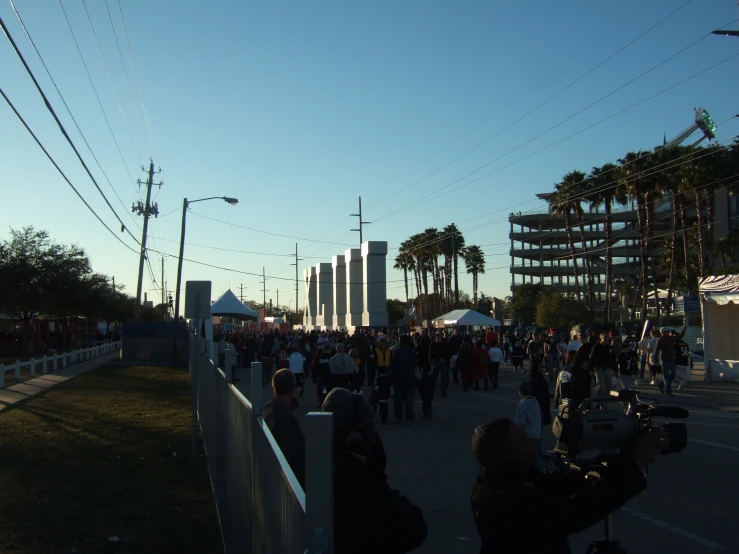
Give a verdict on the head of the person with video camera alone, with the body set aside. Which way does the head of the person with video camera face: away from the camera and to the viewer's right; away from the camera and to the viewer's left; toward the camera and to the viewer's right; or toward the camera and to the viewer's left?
away from the camera and to the viewer's right

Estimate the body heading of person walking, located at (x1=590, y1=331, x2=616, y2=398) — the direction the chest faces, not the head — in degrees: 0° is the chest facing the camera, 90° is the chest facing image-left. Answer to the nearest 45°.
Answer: approximately 0°

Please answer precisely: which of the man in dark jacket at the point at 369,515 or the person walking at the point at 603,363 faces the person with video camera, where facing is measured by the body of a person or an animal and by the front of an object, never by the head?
the person walking

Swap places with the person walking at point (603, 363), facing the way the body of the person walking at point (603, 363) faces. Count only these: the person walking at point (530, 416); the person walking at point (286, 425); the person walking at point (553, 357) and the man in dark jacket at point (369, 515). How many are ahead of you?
3

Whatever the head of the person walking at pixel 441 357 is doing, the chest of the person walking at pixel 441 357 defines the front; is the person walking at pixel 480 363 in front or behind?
behind

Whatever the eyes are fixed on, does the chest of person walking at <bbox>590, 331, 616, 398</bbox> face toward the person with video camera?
yes

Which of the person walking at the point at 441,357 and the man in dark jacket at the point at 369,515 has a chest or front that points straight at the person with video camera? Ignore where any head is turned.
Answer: the person walking

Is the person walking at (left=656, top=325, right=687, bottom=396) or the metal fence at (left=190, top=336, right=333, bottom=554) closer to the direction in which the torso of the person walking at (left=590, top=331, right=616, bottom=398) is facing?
the metal fence
